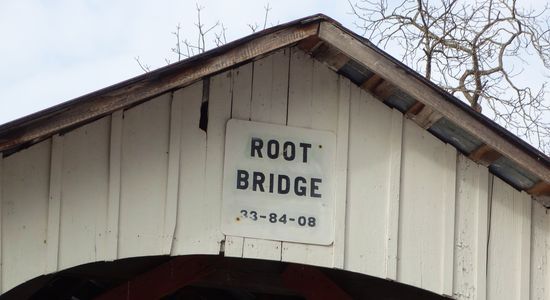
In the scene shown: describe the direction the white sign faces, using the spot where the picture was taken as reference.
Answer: facing the viewer
